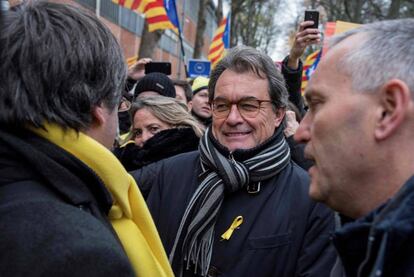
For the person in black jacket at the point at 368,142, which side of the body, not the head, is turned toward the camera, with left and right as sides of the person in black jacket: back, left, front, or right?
left

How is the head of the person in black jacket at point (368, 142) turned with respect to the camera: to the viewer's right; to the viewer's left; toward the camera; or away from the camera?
to the viewer's left

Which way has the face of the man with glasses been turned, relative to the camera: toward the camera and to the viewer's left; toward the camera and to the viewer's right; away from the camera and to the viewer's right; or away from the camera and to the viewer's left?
toward the camera and to the viewer's left

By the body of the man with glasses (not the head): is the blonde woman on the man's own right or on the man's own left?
on the man's own right

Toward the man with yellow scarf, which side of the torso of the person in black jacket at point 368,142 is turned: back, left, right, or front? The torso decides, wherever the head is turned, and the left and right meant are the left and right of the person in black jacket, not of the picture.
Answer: front

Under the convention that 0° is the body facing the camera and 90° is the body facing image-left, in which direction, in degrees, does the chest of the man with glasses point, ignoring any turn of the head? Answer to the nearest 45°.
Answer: approximately 45°

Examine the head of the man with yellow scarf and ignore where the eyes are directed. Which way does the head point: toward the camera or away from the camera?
away from the camera

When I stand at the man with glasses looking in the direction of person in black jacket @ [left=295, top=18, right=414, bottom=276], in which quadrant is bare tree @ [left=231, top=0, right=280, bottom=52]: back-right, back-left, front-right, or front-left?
back-left

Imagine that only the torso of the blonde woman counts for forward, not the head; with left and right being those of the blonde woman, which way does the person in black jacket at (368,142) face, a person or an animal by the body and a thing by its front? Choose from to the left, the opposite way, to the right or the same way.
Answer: to the right

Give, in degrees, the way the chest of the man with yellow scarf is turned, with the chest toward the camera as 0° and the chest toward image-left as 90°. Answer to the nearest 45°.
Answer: approximately 225°

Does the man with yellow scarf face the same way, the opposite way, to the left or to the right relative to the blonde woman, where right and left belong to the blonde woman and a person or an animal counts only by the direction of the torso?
the opposite way

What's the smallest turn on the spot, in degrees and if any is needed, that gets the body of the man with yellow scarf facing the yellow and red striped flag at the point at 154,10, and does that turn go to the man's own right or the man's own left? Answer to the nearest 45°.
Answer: approximately 45° to the man's own left

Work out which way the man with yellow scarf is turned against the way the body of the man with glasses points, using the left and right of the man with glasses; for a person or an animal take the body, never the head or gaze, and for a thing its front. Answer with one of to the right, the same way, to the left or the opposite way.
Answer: the opposite way

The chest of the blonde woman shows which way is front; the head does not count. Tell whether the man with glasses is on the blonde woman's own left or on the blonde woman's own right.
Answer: on the blonde woman's own left

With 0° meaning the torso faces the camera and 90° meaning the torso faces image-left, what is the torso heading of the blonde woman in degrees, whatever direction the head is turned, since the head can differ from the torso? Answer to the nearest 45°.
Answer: approximately 45°
